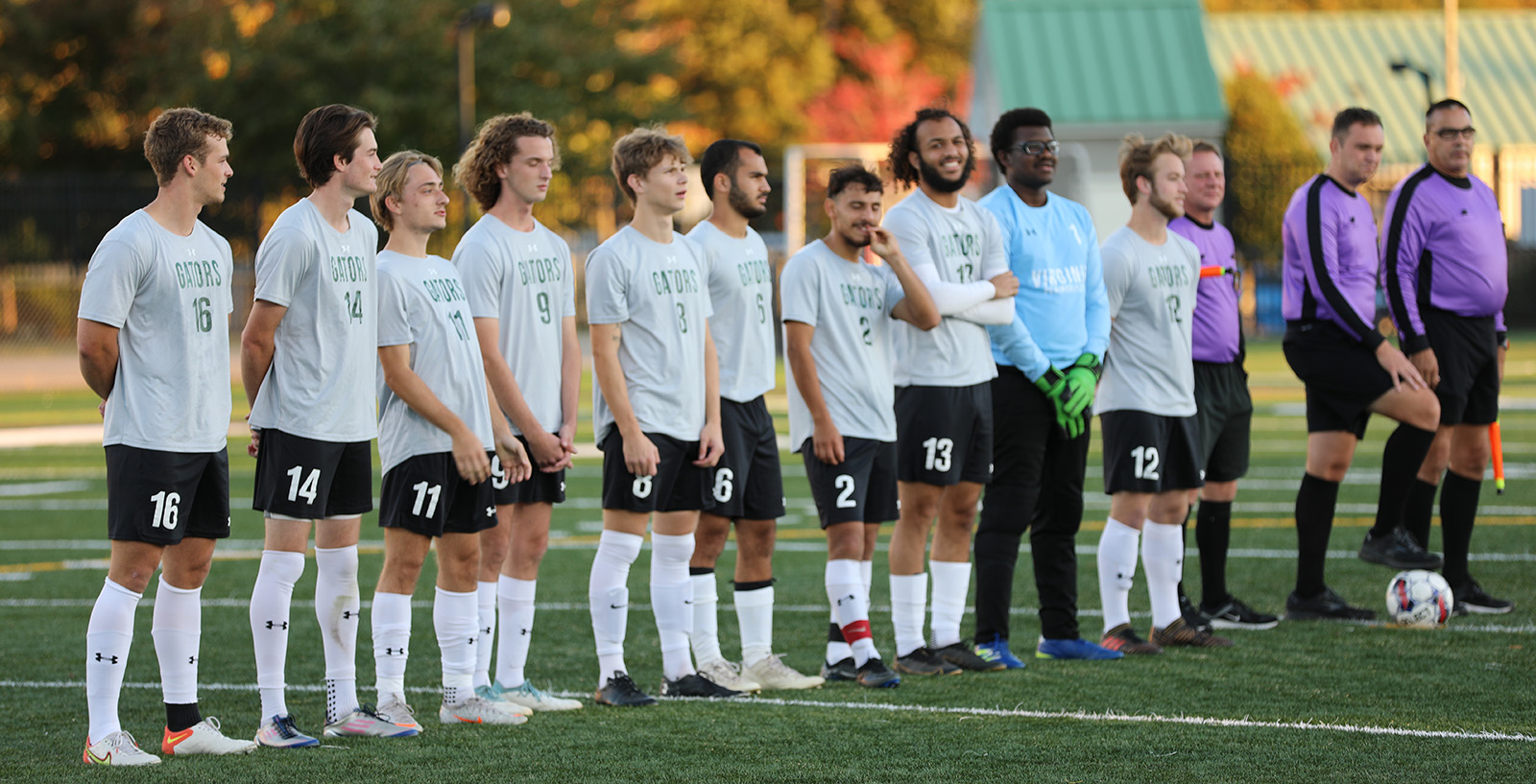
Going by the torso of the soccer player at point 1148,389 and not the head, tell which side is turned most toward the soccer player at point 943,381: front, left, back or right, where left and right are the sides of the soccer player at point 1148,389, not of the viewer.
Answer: right

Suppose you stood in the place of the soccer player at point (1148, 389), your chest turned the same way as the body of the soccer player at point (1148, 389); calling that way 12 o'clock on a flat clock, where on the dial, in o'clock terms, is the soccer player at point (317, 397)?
the soccer player at point (317, 397) is roughly at 3 o'clock from the soccer player at point (1148, 389).

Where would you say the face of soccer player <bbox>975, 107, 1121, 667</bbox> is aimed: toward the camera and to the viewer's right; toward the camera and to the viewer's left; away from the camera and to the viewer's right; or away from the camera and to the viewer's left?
toward the camera and to the viewer's right

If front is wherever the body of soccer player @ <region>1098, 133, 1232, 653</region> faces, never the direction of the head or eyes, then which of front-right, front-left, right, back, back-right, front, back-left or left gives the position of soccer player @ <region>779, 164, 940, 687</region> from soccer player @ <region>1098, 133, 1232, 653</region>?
right

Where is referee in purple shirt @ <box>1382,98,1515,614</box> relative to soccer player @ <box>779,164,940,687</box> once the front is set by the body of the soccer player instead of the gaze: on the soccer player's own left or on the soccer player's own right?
on the soccer player's own left

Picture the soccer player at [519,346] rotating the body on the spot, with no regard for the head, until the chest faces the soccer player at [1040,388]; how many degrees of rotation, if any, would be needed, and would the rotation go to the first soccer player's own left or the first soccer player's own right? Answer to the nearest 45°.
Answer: approximately 45° to the first soccer player's own left

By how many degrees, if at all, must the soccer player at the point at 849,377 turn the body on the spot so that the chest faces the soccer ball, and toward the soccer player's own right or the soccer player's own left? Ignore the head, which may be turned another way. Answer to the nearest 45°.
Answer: approximately 45° to the soccer player's own left

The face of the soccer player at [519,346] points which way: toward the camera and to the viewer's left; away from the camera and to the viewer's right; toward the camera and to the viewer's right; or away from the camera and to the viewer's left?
toward the camera and to the viewer's right

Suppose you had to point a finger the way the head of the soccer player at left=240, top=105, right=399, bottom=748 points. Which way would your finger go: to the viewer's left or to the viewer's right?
to the viewer's right

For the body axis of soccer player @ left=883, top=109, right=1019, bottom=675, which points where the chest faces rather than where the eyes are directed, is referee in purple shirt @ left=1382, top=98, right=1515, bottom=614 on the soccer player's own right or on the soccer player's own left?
on the soccer player's own left

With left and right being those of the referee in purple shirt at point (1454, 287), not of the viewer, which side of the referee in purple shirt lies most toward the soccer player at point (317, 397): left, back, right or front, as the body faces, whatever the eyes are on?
right

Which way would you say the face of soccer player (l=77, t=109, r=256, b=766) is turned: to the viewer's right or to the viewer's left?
to the viewer's right

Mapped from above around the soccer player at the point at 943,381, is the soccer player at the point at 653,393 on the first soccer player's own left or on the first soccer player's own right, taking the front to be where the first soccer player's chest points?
on the first soccer player's own right

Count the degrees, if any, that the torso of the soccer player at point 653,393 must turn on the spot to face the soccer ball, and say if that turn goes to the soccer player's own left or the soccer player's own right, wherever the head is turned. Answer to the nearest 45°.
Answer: approximately 45° to the soccer player's own left
